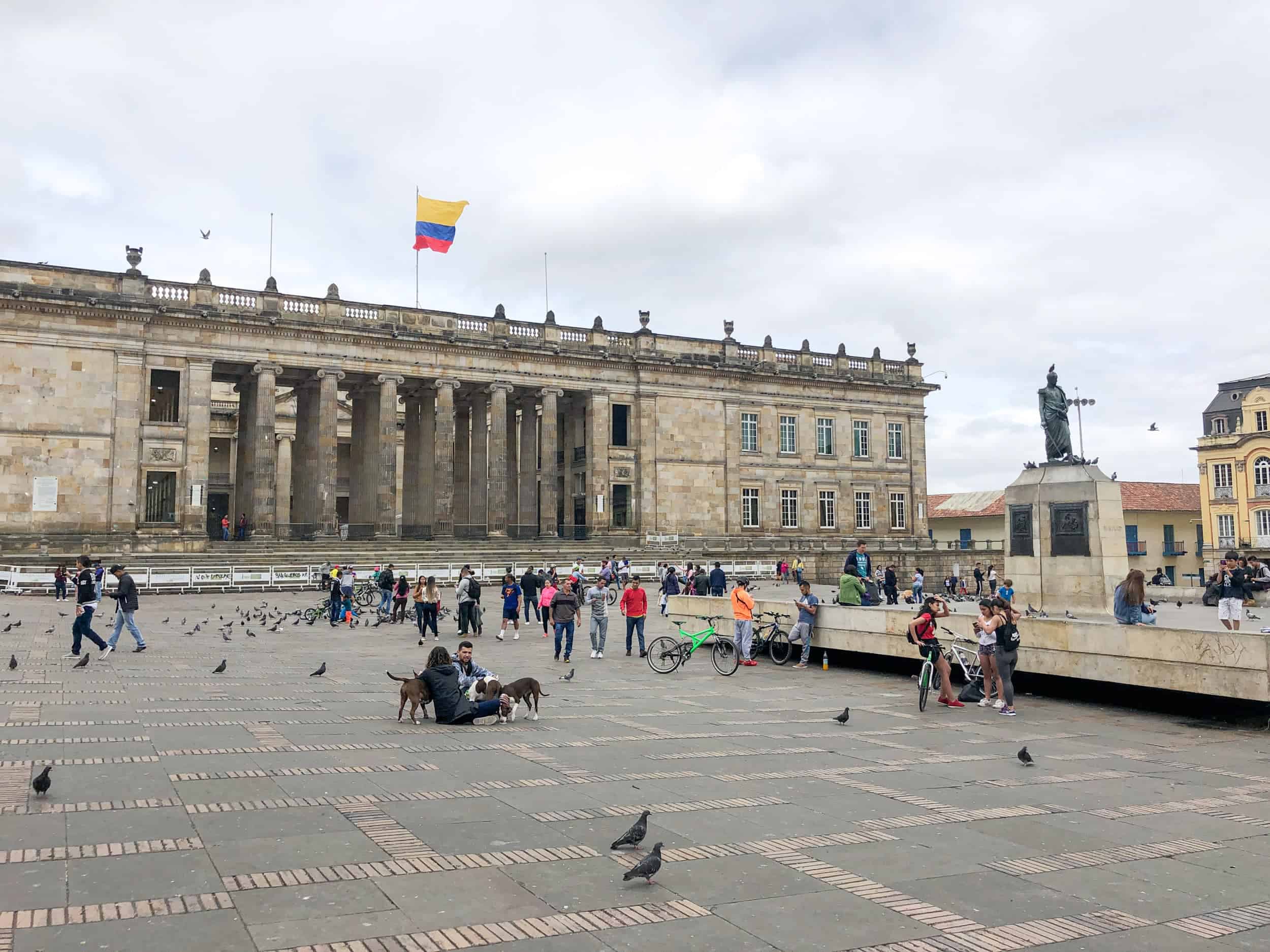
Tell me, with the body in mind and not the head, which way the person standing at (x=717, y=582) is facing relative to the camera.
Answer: away from the camera

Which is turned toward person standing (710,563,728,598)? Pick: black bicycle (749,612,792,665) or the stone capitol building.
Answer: the stone capitol building

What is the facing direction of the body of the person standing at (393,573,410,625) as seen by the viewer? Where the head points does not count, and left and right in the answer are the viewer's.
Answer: facing away from the viewer

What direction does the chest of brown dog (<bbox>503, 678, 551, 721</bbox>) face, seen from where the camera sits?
to the viewer's left
